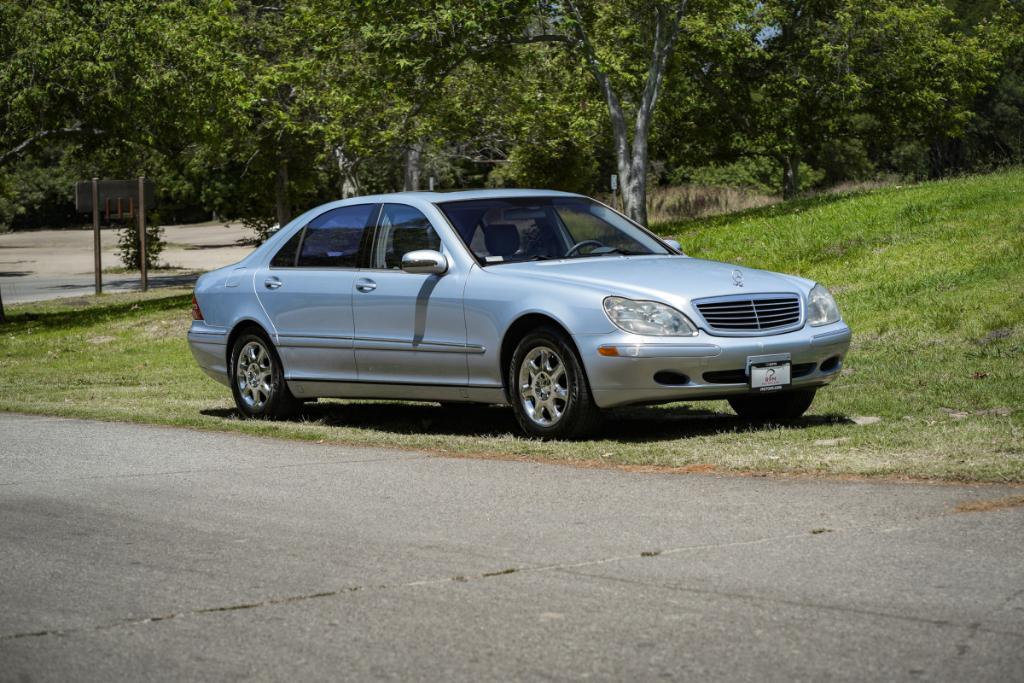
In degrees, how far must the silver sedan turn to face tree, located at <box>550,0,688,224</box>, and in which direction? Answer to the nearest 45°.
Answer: approximately 135° to its left

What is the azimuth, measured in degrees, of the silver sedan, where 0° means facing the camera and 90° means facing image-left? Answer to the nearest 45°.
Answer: approximately 315°

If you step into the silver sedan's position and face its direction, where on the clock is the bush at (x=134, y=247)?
The bush is roughly at 7 o'clock from the silver sedan.

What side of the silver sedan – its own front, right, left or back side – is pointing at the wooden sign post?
back
